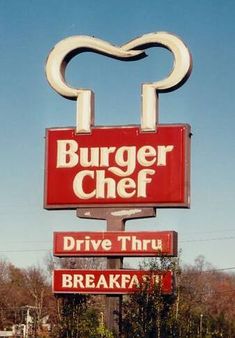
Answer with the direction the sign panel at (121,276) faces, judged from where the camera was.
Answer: facing the viewer
